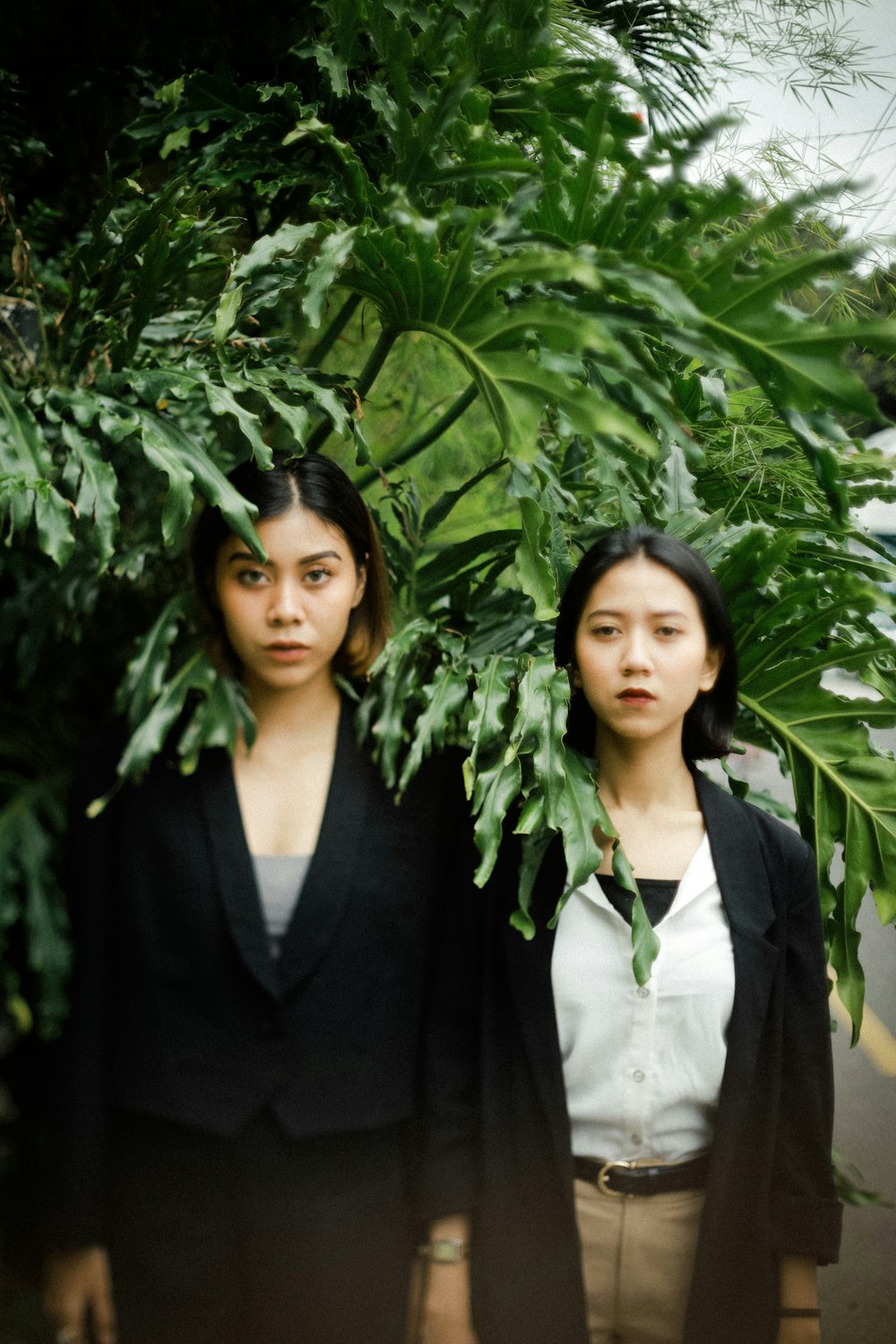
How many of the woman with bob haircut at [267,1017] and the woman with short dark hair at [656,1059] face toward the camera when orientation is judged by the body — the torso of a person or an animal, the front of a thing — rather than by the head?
2

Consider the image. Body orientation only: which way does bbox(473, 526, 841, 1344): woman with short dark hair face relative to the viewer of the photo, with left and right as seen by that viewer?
facing the viewer
